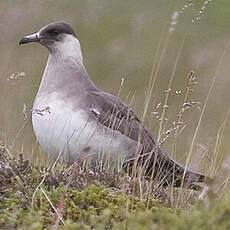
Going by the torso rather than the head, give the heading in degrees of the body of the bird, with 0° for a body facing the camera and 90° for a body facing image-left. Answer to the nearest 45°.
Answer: approximately 90°
